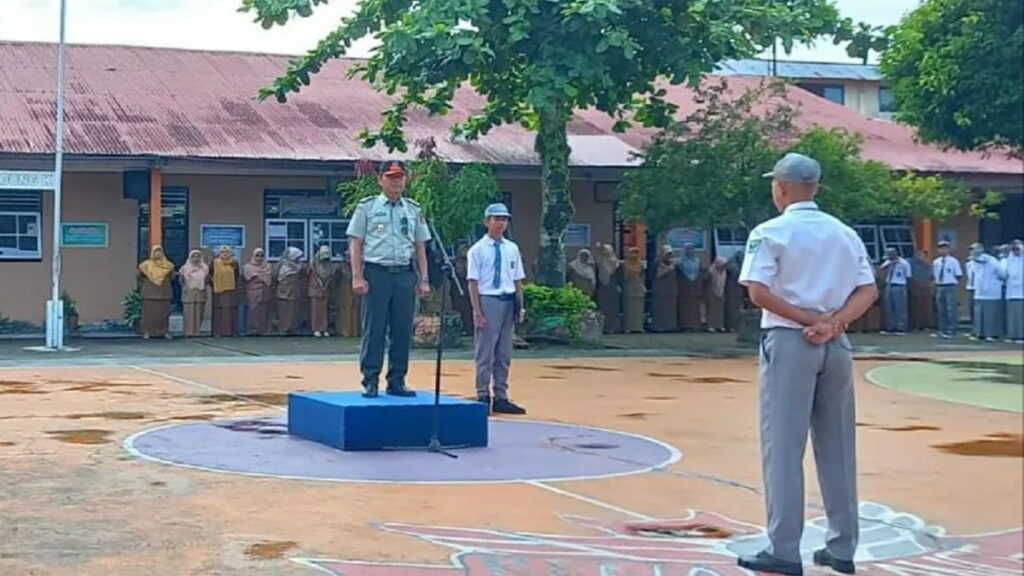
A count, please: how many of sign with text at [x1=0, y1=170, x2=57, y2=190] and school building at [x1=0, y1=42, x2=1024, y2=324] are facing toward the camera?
2

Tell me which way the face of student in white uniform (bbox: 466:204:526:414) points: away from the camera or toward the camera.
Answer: toward the camera

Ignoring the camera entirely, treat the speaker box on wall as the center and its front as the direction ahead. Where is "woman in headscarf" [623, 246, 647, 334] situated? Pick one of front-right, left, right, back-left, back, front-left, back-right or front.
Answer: left

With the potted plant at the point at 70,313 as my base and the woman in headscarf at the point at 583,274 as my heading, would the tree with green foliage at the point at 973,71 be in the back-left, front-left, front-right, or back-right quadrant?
front-right

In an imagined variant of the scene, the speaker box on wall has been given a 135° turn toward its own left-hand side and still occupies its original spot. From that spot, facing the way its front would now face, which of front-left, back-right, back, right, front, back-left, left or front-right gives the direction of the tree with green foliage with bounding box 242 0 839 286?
right

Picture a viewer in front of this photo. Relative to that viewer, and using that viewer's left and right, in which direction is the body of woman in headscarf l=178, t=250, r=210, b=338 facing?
facing the viewer

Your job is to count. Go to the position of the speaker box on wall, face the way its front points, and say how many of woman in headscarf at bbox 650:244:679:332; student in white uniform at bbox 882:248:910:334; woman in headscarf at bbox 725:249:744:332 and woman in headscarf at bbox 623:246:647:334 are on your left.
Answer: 4

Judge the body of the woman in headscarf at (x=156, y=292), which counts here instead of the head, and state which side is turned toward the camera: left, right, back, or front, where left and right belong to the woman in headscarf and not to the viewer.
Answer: front

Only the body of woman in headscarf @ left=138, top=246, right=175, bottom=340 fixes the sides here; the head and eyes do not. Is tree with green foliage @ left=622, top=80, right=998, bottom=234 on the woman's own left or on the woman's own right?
on the woman's own left

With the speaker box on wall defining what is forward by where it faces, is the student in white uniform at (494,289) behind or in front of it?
in front

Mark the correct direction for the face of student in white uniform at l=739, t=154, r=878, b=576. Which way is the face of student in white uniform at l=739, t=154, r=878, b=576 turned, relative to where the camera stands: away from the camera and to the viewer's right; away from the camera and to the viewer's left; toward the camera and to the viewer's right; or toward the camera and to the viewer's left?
away from the camera and to the viewer's left

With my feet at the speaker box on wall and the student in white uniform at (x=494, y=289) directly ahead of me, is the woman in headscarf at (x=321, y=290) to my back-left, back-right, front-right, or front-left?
front-left

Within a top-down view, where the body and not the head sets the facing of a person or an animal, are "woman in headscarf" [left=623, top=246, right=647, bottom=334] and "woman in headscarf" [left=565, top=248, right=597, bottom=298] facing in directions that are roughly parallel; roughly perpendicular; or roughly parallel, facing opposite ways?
roughly parallel

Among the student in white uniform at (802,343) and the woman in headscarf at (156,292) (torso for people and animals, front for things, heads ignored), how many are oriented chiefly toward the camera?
1

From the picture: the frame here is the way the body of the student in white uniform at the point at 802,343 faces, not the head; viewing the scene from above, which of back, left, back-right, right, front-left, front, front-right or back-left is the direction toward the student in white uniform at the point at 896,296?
front-right

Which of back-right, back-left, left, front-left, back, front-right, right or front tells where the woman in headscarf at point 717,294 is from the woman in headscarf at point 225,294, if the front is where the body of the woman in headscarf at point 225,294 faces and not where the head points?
left

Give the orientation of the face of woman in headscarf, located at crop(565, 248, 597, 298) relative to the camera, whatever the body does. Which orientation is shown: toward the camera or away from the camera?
toward the camera
